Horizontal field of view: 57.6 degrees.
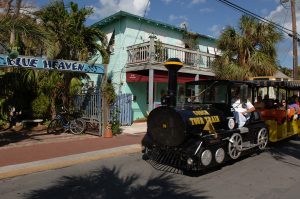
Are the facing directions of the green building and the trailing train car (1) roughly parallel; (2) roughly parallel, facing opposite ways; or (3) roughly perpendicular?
roughly perpendicular

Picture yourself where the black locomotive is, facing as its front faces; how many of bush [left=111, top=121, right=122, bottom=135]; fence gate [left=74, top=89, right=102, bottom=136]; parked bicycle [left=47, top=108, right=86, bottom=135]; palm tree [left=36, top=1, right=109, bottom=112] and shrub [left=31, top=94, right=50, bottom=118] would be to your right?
5

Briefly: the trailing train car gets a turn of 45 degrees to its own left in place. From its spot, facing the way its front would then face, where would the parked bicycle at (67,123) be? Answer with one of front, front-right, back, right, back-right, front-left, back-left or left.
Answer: right

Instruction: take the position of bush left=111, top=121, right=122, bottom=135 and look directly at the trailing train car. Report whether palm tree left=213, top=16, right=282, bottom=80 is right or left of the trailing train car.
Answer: left

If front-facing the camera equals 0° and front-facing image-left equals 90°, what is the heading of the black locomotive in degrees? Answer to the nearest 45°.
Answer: approximately 45°

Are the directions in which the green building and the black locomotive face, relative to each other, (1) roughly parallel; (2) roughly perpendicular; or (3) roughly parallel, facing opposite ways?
roughly perpendicular

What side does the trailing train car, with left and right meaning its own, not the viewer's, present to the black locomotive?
front

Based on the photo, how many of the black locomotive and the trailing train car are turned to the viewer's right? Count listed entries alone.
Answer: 0

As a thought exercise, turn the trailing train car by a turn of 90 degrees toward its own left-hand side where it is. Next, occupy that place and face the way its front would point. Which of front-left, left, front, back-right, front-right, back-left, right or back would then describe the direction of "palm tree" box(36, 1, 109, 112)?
back-right

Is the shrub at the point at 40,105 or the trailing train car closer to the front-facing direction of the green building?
the trailing train car
